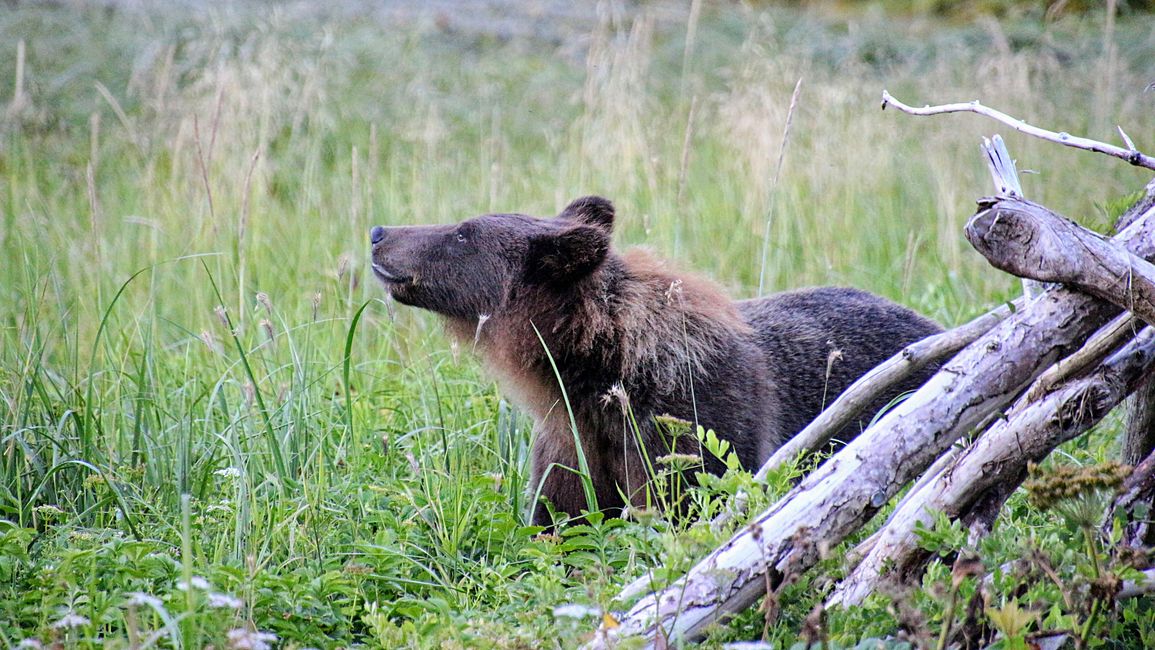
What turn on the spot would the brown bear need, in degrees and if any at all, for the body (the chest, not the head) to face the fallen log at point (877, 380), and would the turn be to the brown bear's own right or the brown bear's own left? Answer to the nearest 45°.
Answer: approximately 135° to the brown bear's own left

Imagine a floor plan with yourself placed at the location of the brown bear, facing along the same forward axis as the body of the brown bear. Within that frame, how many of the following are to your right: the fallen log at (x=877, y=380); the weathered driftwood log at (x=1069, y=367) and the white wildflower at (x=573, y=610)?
0

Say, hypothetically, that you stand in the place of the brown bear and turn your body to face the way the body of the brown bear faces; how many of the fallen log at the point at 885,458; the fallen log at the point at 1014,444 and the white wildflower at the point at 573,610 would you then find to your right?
0

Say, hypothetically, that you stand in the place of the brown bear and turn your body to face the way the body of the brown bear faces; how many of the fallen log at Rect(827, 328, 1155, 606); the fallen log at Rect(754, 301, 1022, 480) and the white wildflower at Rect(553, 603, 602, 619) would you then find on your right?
0

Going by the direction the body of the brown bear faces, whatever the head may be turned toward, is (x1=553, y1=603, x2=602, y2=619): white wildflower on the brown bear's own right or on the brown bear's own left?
on the brown bear's own left

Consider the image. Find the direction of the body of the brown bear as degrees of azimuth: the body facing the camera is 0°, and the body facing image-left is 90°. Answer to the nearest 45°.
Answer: approximately 90°

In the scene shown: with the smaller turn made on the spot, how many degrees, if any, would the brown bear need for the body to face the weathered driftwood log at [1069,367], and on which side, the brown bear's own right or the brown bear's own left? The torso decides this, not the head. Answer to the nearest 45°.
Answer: approximately 135° to the brown bear's own left

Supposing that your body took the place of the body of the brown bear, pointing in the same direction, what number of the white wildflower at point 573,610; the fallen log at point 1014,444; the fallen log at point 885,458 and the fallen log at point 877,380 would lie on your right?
0

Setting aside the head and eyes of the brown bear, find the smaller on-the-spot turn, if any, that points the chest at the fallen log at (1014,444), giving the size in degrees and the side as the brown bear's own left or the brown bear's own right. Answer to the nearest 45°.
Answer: approximately 135° to the brown bear's own left
